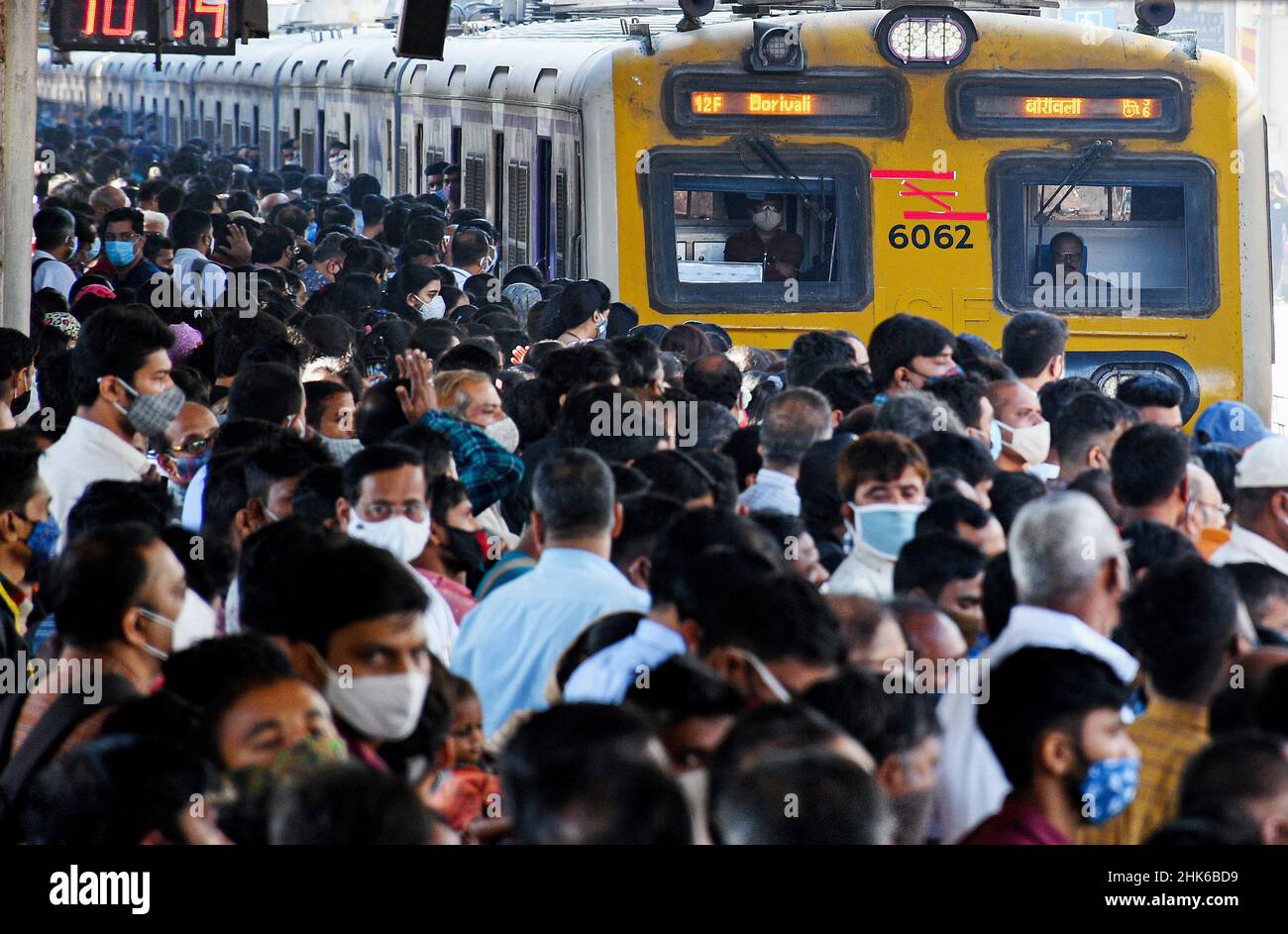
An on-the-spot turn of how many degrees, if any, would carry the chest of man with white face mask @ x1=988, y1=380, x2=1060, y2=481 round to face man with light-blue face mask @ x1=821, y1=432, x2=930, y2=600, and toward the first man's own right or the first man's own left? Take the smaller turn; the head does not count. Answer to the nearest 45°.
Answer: approximately 45° to the first man's own right

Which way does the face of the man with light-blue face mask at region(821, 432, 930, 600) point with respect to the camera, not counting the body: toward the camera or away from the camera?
toward the camera

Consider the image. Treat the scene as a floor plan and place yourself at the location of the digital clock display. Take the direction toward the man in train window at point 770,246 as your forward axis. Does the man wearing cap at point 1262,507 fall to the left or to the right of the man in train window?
right

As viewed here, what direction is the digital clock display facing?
toward the camera

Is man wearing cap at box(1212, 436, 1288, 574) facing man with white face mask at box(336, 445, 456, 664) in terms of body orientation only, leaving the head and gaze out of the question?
no

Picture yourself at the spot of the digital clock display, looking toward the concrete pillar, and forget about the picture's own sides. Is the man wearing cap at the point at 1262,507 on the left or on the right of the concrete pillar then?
left

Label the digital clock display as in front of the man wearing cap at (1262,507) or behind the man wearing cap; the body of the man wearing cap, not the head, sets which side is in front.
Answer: behind

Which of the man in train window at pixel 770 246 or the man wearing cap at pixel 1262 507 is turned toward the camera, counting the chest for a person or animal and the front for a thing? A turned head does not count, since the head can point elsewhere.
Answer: the man in train window

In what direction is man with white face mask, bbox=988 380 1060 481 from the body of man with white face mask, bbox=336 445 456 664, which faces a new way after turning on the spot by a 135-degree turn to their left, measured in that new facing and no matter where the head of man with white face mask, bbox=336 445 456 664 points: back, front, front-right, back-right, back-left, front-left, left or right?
front-right

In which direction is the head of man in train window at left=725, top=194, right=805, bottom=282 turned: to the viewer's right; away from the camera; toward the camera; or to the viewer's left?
toward the camera

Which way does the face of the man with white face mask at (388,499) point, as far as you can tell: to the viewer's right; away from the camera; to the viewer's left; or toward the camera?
toward the camera

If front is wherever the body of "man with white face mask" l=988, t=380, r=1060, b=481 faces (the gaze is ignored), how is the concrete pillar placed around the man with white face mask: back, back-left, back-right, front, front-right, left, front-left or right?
back-right

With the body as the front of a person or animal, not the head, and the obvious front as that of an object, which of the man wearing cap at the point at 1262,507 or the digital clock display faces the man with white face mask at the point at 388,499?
the digital clock display
